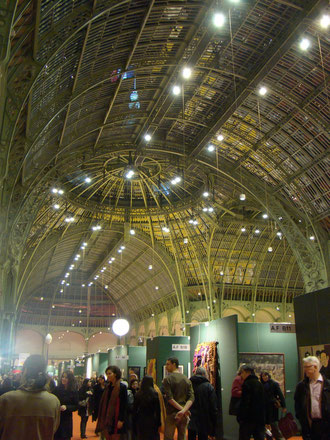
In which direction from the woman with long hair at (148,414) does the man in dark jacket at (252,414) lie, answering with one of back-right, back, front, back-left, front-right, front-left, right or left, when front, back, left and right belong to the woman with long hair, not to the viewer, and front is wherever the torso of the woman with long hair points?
right

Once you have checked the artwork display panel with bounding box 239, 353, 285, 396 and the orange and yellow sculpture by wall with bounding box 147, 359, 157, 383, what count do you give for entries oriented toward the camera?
2

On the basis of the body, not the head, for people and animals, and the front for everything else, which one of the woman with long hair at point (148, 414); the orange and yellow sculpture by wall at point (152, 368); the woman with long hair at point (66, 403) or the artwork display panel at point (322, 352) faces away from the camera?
the woman with long hair at point (148, 414)

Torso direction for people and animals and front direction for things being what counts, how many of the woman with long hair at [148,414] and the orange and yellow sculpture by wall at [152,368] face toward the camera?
1

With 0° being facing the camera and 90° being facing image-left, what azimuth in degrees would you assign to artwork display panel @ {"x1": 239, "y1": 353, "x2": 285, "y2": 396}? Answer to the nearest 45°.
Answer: approximately 0°

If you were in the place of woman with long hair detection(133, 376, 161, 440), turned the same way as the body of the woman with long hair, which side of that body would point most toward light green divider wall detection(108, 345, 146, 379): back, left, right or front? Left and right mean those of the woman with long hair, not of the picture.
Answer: front

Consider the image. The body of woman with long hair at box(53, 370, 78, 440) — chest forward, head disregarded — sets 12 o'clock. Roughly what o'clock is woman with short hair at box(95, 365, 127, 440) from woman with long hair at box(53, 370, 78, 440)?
woman with short hair at box(95, 365, 127, 440) is roughly at 9 o'clock from woman with long hair at box(53, 370, 78, 440).

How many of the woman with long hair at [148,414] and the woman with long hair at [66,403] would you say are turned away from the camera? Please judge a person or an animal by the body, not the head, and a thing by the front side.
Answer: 1

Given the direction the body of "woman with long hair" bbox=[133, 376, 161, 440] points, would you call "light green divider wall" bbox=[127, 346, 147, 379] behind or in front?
in front

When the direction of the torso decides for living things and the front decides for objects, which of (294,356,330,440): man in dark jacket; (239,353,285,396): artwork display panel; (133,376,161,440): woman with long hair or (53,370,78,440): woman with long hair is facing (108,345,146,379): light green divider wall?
(133,376,161,440): woman with long hair

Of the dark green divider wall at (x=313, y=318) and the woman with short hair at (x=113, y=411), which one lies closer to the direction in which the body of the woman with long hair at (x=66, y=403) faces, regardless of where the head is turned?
the woman with short hair

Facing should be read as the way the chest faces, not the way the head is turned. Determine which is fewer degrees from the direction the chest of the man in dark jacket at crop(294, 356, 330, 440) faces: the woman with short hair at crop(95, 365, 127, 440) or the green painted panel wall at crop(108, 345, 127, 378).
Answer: the woman with short hair

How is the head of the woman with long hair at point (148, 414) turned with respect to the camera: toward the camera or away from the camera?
away from the camera

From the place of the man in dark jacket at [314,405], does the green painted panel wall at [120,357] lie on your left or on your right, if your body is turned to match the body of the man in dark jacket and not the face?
on your right

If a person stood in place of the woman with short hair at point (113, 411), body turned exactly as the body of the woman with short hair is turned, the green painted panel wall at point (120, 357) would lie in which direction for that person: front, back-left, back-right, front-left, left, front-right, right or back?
back-right

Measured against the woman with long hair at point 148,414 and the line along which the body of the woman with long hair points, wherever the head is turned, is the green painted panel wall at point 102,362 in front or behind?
in front

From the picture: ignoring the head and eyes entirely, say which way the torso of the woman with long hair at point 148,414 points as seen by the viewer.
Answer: away from the camera
